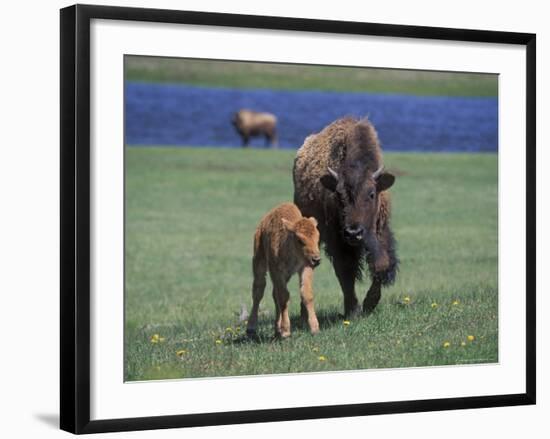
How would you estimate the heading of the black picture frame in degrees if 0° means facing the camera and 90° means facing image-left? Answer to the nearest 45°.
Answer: approximately 315°
